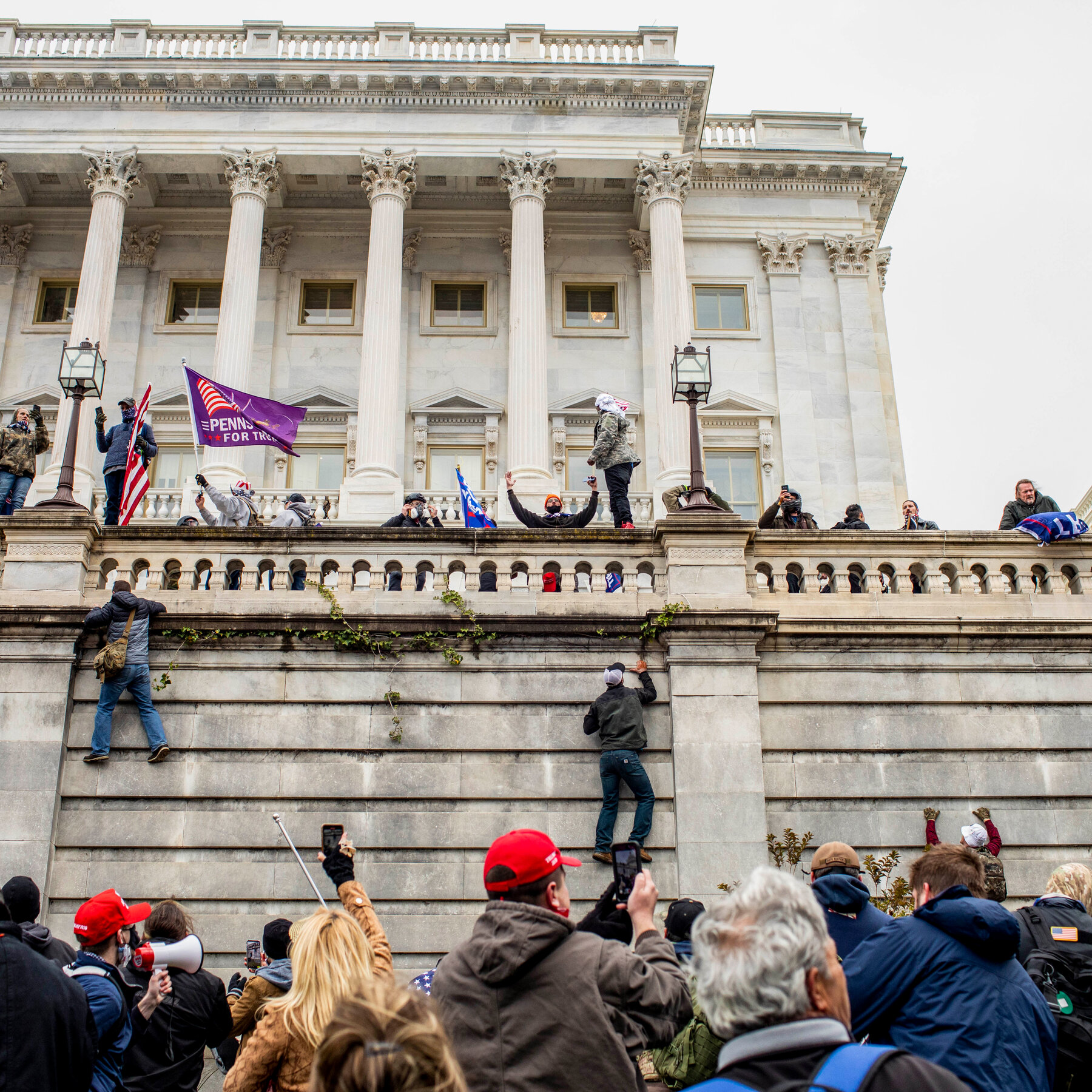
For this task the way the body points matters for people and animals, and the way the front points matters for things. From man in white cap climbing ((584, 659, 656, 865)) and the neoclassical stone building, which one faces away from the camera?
the man in white cap climbing

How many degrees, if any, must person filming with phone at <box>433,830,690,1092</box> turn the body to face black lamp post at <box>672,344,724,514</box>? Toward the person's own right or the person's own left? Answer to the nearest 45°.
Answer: approximately 45° to the person's own left

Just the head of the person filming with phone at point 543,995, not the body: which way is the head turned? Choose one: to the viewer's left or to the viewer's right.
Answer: to the viewer's right

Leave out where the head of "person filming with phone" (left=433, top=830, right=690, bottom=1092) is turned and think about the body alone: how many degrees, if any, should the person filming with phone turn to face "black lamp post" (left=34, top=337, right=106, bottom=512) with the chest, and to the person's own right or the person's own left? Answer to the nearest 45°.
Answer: approximately 90° to the person's own left

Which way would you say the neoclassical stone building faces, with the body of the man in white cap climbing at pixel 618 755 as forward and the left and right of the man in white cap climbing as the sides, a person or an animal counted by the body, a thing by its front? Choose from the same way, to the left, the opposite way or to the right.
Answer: the opposite way

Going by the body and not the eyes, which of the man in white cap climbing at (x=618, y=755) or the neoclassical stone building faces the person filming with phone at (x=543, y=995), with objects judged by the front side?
the neoclassical stone building

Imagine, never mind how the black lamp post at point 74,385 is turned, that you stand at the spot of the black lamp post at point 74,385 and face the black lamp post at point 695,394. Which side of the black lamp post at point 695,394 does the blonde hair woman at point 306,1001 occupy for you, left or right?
right

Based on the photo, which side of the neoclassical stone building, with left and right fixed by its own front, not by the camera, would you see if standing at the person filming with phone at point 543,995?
front

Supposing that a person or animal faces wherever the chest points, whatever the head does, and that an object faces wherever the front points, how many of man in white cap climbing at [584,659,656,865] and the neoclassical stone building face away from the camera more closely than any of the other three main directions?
1

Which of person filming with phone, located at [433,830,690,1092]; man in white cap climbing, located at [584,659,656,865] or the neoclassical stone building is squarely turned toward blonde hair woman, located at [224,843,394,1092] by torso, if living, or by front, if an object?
the neoclassical stone building

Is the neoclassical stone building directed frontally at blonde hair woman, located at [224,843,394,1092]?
yes

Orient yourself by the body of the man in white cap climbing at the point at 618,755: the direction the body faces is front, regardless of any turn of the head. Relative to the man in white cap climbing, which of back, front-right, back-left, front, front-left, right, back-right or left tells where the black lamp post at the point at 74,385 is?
left

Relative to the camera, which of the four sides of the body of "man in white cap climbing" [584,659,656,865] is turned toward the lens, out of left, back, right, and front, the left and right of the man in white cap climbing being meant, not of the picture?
back

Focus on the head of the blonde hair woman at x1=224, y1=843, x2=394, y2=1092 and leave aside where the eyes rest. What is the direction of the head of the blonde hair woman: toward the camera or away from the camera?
away from the camera

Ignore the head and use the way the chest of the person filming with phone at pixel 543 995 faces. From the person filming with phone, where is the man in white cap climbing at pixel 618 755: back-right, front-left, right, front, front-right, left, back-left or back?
front-left
